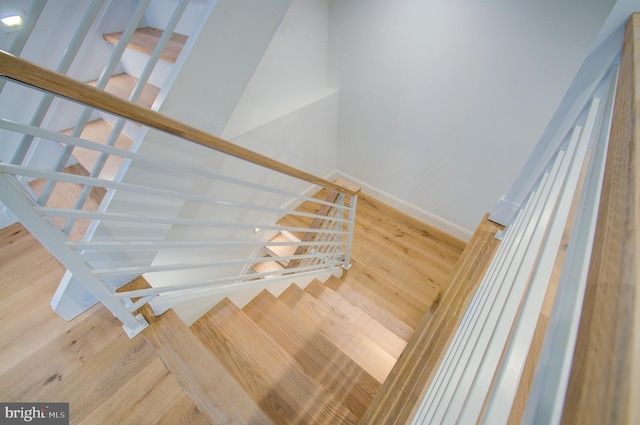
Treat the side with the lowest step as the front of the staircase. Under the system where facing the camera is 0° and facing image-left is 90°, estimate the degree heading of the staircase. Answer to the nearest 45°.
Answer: approximately 225°
